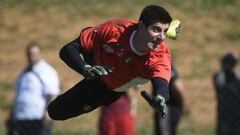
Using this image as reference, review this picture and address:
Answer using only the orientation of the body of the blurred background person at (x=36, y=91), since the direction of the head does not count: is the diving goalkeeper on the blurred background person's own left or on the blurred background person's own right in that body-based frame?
on the blurred background person's own left

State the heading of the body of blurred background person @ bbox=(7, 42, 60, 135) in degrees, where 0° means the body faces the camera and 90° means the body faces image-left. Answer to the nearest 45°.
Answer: approximately 45°

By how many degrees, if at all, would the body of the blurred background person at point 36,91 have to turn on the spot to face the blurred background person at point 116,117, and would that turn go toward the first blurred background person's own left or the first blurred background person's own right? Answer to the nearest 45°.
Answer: approximately 135° to the first blurred background person's own left

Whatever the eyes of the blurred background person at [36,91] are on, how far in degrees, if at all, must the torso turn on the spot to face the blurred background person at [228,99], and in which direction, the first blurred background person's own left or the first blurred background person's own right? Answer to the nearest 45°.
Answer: approximately 135° to the first blurred background person's own left
